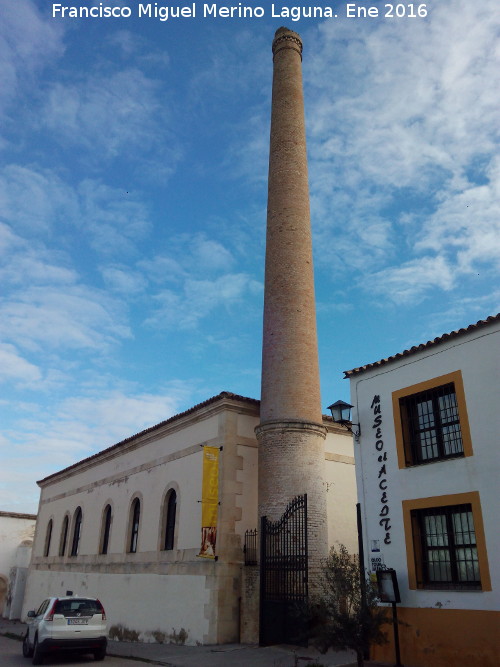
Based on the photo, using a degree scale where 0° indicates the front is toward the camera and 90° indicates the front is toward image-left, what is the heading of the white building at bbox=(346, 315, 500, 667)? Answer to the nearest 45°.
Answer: approximately 45°

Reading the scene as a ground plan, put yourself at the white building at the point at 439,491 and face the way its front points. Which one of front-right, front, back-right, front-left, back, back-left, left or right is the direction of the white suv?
front-right

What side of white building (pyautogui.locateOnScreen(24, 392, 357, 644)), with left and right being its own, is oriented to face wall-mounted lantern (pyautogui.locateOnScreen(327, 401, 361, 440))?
left

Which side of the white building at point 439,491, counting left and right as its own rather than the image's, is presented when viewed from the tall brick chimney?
right

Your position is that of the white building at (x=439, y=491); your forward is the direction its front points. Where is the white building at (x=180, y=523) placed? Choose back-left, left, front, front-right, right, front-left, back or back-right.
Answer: right

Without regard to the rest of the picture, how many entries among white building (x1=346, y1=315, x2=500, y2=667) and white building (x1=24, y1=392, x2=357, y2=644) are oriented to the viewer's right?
0

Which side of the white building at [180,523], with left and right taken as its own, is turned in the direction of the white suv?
front
